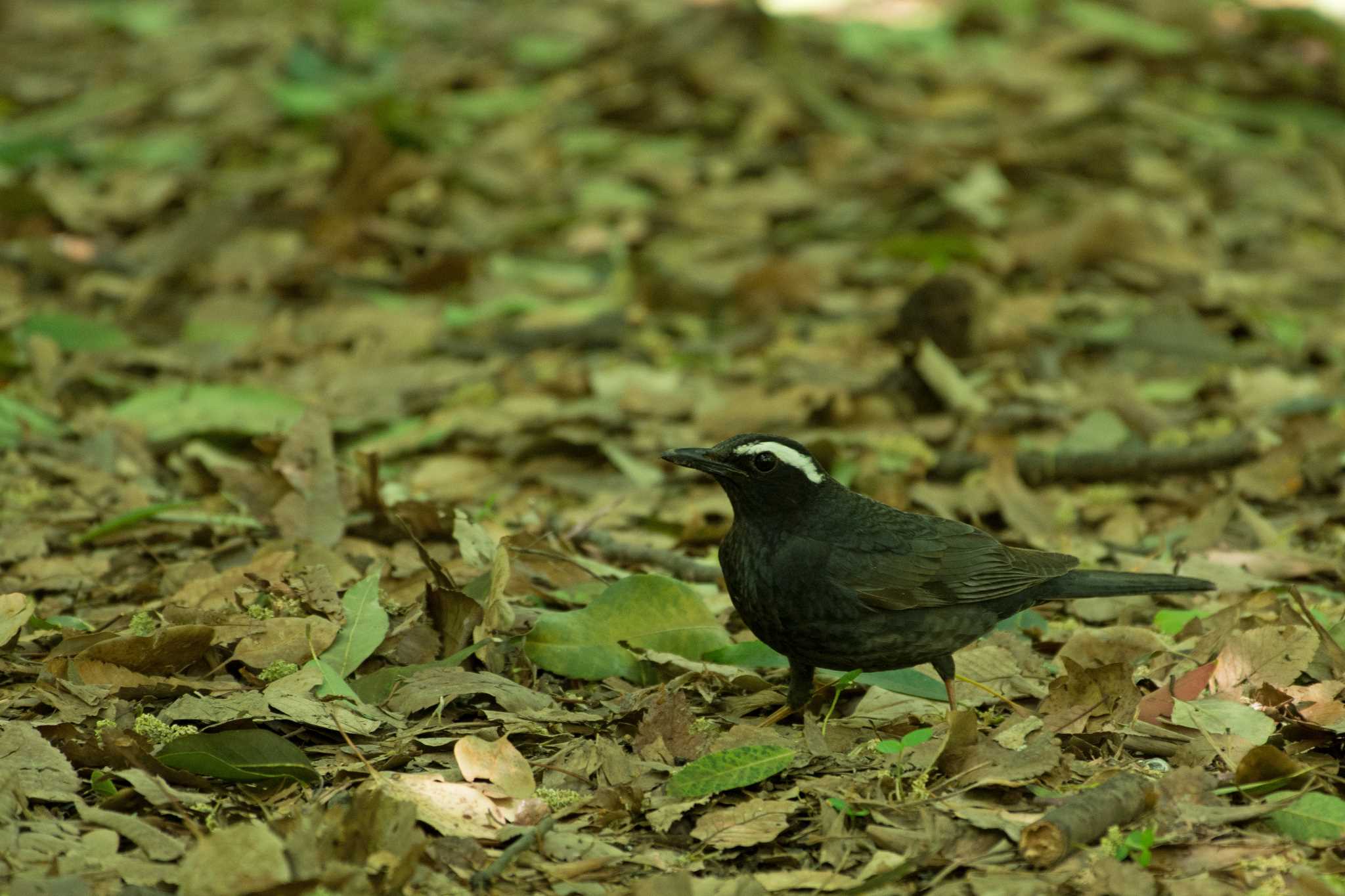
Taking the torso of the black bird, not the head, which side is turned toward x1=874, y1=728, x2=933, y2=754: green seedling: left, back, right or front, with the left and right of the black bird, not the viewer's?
left

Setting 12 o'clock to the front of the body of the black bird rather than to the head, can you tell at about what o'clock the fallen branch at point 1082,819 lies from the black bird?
The fallen branch is roughly at 8 o'clock from the black bird.

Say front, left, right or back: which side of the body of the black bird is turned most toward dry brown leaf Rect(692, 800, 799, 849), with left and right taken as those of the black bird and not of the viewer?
left

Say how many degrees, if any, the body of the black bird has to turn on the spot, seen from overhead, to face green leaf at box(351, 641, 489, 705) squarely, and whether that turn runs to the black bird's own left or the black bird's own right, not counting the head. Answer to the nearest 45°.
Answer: approximately 45° to the black bird's own left

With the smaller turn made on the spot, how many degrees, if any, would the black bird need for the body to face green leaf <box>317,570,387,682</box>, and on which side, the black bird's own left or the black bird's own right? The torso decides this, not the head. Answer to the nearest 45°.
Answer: approximately 45° to the black bird's own left

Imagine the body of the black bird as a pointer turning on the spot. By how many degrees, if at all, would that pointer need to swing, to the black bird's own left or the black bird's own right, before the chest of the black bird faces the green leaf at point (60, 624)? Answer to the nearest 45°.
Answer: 0° — it already faces it

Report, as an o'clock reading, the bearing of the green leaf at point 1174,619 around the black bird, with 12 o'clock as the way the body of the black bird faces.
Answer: The green leaf is roughly at 5 o'clock from the black bird.

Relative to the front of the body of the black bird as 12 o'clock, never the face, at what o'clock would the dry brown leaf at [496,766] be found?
The dry brown leaf is roughly at 10 o'clock from the black bird.

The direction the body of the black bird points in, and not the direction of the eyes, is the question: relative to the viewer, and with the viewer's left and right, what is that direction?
facing to the left of the viewer

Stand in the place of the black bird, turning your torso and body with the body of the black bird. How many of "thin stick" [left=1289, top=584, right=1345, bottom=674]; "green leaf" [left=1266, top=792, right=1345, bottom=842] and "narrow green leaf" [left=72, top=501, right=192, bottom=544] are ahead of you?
1

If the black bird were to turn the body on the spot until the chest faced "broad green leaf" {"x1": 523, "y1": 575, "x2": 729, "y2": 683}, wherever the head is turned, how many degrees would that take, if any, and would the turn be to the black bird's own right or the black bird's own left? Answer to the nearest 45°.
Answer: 0° — it already faces it

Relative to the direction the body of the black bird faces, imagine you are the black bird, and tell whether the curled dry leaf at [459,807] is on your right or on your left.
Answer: on your left
